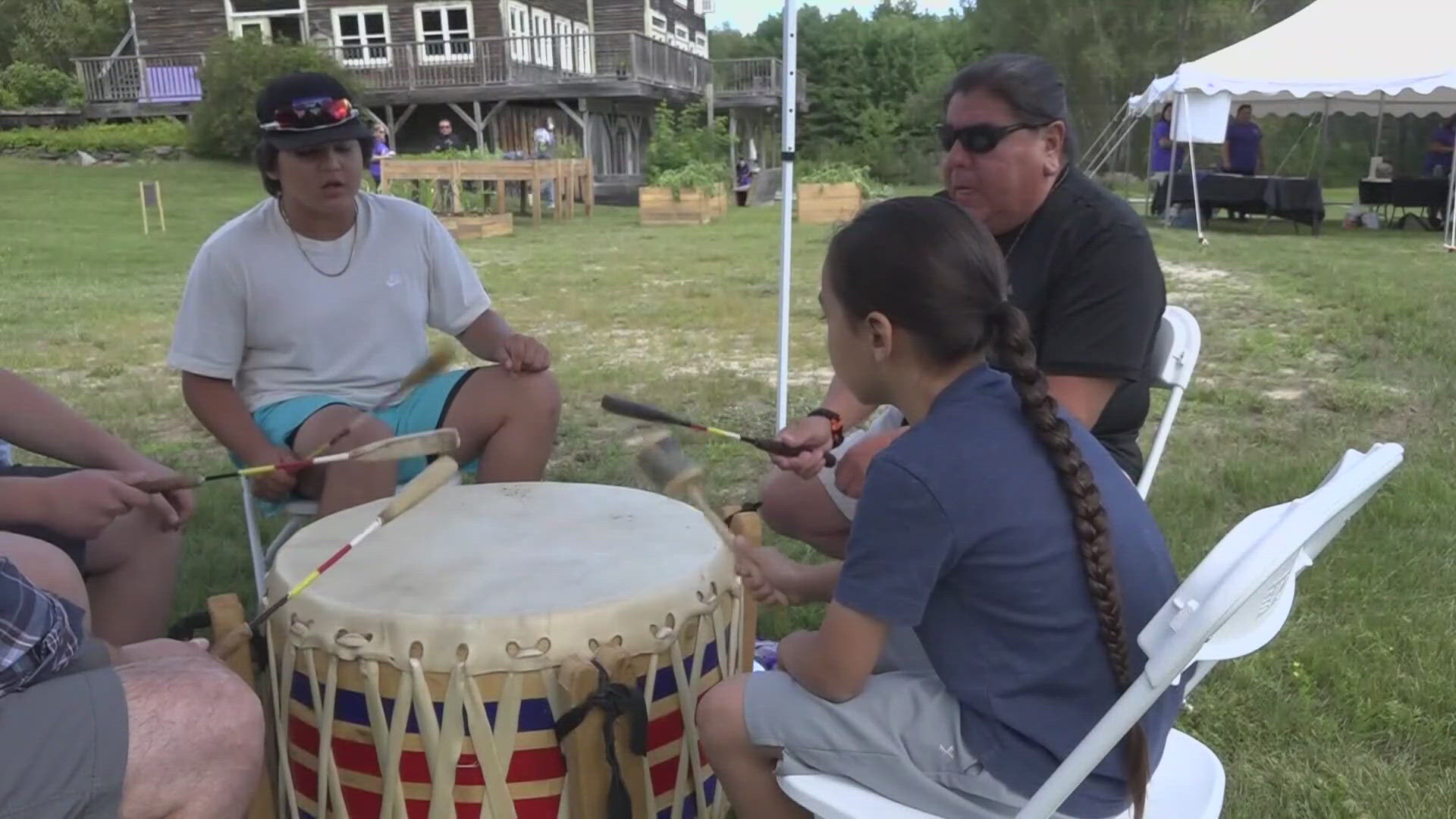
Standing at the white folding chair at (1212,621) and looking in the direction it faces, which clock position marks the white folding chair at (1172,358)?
the white folding chair at (1172,358) is roughly at 3 o'clock from the white folding chair at (1212,621).

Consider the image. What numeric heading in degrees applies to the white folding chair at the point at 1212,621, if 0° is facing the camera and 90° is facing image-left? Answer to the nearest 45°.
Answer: approximately 90°

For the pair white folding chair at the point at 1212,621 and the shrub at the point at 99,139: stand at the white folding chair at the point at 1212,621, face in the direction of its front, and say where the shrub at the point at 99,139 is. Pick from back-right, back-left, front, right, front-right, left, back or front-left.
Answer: front-right

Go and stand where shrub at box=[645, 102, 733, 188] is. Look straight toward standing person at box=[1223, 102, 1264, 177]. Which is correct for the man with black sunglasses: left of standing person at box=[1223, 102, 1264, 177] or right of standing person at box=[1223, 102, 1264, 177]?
right

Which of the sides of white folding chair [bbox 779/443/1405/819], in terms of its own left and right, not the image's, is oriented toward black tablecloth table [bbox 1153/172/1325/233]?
right

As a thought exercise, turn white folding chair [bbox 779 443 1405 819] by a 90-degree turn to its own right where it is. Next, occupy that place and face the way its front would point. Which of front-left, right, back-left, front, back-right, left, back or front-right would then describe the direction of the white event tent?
front

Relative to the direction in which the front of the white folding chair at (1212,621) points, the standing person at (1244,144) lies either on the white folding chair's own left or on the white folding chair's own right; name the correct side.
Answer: on the white folding chair's own right

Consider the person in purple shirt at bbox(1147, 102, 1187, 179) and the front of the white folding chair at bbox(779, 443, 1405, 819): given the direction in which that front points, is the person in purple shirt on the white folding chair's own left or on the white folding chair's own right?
on the white folding chair's own right

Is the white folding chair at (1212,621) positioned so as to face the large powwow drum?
yes
